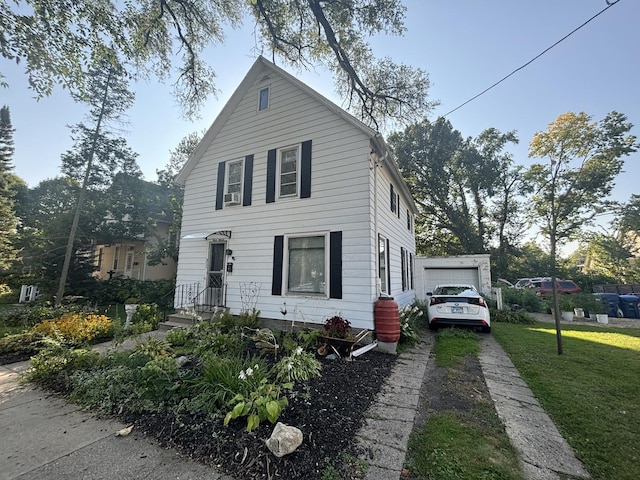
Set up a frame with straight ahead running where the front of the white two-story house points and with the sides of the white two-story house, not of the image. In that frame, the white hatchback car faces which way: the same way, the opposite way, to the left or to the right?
the opposite way

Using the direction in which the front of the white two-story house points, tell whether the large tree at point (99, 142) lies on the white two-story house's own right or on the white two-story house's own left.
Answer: on the white two-story house's own right

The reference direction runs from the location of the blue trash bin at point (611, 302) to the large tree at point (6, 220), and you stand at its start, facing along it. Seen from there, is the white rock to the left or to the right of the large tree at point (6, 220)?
left

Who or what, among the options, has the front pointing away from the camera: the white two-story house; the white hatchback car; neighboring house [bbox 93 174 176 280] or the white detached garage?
the white hatchback car

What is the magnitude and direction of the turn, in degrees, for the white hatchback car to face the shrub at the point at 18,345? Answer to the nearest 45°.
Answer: approximately 135° to its left

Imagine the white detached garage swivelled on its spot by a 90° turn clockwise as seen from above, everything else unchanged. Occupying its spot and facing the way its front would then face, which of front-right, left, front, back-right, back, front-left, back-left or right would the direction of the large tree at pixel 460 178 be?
right

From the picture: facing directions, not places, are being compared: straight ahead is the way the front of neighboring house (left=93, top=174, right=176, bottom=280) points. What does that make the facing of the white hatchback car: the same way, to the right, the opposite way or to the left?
the opposite way

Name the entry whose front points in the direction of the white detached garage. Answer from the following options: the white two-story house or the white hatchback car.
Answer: the white hatchback car

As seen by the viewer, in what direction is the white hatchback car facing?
away from the camera

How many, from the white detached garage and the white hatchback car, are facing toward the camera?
1

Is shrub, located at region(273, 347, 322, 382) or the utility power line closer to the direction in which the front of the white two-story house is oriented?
the shrub

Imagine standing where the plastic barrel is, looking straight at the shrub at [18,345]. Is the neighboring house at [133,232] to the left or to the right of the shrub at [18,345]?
right

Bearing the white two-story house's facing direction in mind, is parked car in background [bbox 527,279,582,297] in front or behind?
behind
